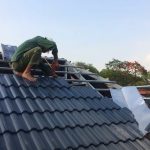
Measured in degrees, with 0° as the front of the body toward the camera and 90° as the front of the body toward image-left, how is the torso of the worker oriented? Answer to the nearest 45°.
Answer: approximately 270°

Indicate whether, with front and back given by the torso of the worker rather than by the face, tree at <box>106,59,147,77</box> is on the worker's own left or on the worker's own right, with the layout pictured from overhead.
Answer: on the worker's own left

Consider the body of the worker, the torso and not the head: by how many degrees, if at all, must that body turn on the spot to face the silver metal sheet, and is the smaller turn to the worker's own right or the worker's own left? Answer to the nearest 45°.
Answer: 0° — they already face it
